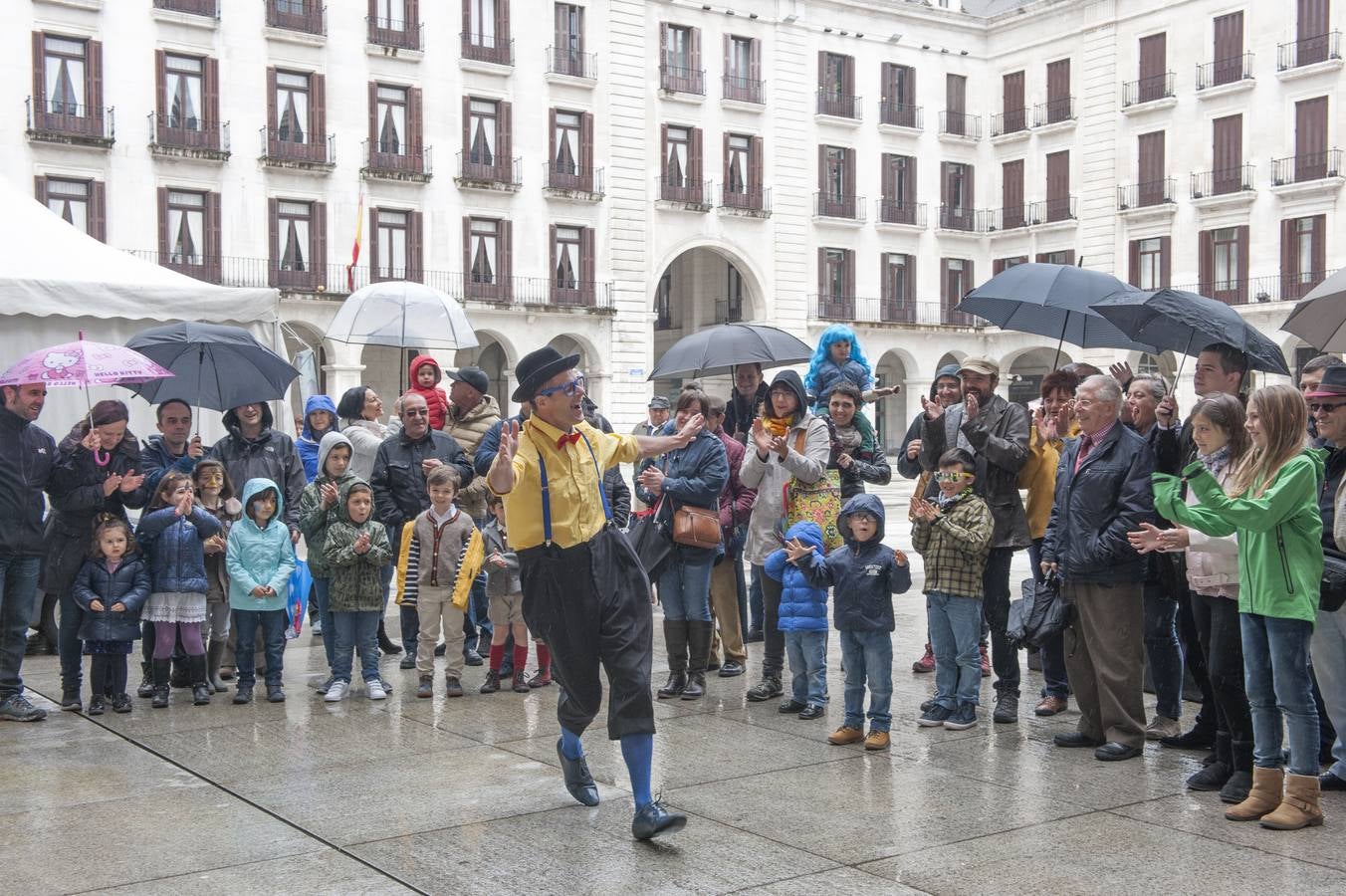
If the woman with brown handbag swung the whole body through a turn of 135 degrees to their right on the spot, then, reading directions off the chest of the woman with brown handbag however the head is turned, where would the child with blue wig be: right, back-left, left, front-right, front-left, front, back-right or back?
front-right

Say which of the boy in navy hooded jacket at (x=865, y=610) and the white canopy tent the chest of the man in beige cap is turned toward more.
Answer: the boy in navy hooded jacket

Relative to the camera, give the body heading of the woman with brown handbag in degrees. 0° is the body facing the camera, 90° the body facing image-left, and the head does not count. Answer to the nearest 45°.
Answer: approximately 45°

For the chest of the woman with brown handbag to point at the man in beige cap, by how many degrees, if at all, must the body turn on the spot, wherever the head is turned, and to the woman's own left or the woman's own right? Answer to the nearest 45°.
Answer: approximately 135° to the woman's own left

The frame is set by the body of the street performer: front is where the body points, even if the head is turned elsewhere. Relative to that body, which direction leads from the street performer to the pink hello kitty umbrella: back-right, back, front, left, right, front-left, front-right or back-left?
back

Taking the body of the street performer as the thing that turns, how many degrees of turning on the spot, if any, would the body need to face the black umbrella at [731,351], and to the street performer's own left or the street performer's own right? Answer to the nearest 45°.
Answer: approximately 135° to the street performer's own left

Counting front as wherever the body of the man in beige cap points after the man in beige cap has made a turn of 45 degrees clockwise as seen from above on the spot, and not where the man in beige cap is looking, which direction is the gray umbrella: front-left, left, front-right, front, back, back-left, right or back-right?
back

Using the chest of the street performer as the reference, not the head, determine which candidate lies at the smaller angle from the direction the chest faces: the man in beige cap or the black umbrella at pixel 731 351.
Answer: the man in beige cap

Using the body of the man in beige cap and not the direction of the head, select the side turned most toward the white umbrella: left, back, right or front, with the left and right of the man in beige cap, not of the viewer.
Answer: right
